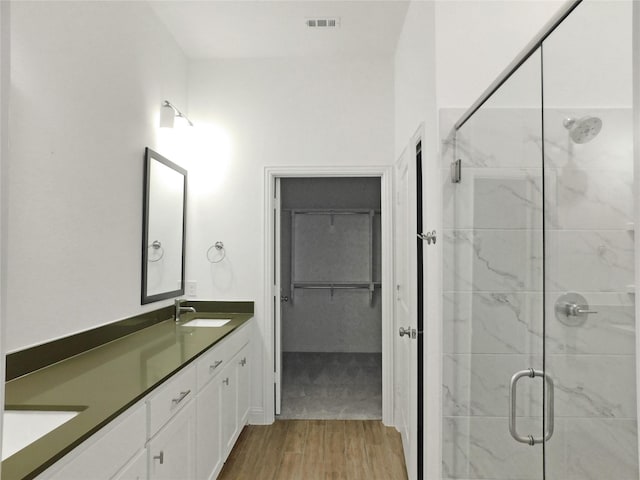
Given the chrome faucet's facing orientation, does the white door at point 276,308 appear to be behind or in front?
in front

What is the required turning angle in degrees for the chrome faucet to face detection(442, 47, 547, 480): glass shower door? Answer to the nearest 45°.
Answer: approximately 45° to its right

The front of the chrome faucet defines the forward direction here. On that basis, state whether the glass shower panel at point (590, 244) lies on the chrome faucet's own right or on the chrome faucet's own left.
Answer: on the chrome faucet's own right

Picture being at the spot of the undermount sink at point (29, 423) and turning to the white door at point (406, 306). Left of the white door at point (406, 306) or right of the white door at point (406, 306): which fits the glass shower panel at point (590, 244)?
right

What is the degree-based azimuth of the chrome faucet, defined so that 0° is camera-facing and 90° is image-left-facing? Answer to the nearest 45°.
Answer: approximately 270°

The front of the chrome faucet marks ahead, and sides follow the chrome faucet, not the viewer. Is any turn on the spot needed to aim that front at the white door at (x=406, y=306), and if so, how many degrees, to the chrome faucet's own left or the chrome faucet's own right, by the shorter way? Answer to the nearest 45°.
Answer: approximately 45° to the chrome faucet's own right

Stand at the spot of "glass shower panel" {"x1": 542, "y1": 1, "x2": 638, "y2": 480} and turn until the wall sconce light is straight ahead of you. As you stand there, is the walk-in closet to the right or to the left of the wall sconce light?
right
